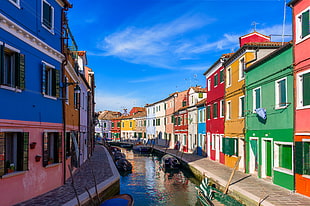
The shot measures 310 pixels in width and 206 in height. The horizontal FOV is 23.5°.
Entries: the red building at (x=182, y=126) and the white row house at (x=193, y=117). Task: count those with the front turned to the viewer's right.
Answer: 0

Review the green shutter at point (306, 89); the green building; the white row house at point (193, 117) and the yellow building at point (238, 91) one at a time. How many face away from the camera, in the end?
0

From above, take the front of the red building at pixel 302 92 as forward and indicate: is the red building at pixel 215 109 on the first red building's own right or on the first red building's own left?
on the first red building's own right

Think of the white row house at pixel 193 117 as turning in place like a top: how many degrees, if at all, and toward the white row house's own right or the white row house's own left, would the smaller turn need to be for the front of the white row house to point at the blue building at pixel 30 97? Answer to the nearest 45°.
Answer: approximately 45° to the white row house's own left

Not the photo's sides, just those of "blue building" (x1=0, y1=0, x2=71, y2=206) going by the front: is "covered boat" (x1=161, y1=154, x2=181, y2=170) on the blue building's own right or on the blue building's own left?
on the blue building's own left

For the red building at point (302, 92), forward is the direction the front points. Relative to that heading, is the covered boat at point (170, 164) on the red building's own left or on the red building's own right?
on the red building's own right

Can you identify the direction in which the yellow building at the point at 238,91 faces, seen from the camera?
facing the viewer and to the left of the viewer

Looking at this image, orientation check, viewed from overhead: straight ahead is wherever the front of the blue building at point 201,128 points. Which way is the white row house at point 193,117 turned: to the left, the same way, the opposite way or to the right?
the same way

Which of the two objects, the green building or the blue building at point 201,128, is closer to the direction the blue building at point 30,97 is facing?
the green building

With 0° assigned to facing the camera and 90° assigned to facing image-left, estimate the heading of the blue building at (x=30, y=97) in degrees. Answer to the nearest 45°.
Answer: approximately 315°

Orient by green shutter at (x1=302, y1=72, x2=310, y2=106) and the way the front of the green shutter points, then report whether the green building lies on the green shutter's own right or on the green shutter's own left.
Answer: on the green shutter's own right

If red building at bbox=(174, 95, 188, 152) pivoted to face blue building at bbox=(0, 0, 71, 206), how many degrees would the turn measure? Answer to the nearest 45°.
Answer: approximately 45° to its left

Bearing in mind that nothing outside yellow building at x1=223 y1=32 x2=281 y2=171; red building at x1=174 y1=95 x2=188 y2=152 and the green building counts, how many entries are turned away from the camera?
0

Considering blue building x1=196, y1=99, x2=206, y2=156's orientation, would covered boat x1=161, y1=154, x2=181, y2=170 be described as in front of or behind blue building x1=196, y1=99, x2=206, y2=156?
in front
